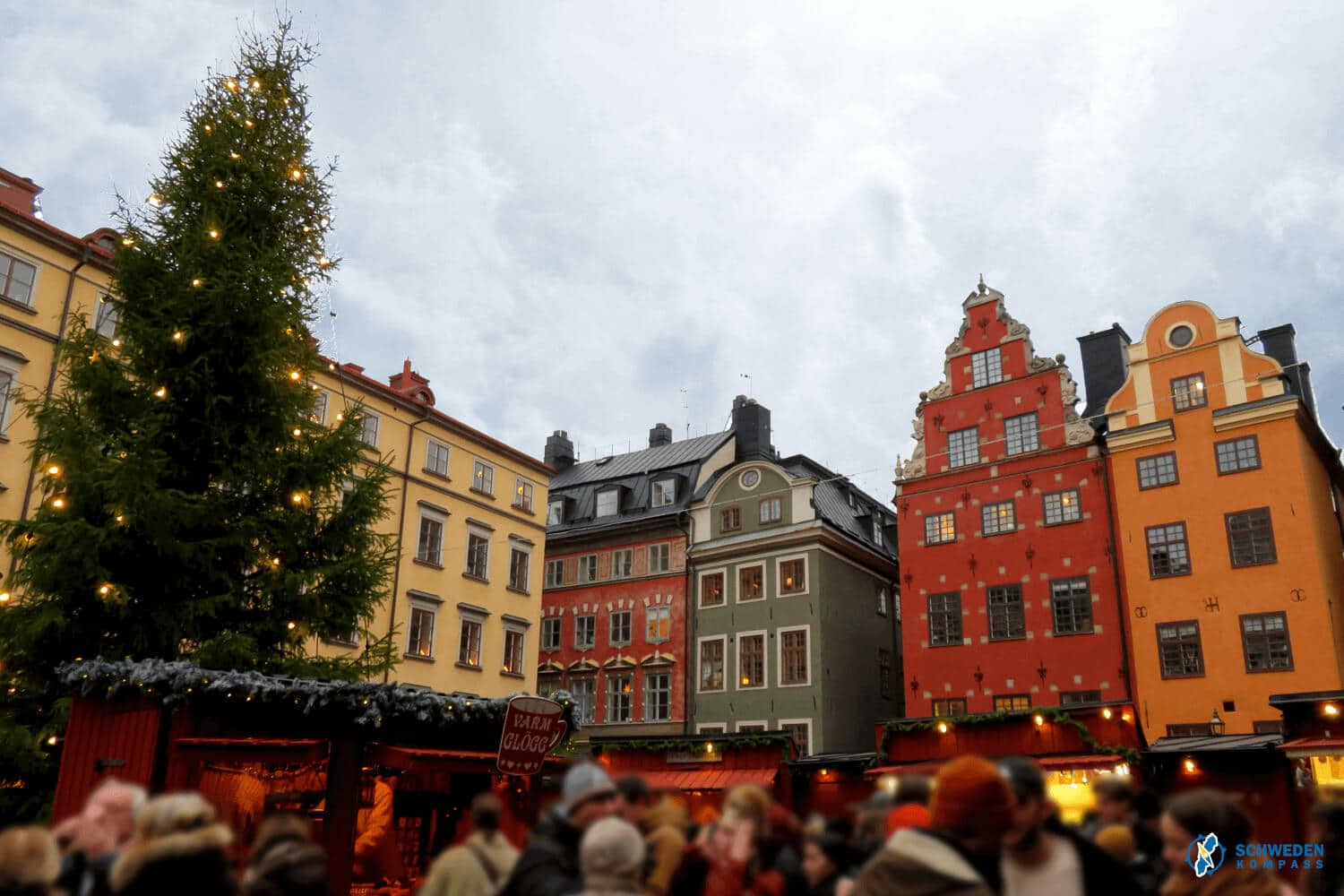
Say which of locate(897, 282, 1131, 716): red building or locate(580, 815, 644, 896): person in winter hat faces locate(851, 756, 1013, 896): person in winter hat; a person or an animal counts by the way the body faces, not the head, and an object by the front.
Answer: the red building

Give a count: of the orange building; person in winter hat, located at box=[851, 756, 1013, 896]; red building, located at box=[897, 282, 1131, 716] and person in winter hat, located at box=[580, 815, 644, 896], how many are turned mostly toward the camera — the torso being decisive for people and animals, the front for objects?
2

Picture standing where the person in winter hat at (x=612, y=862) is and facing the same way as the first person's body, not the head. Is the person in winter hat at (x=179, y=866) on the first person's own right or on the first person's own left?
on the first person's own left

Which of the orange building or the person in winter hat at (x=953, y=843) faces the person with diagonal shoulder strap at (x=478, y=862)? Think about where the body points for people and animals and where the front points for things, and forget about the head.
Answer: the orange building

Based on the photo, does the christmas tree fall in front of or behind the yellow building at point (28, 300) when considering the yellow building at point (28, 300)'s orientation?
in front

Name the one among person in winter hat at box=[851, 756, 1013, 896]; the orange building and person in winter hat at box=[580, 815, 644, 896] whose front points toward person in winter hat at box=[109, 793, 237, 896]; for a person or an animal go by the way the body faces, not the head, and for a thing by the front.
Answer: the orange building

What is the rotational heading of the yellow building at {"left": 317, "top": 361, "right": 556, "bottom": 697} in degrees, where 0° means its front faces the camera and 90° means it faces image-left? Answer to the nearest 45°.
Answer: approximately 315°

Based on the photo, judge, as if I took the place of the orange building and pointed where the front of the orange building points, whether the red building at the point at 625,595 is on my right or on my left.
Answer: on my right

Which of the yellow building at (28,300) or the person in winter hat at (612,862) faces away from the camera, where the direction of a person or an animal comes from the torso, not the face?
the person in winter hat

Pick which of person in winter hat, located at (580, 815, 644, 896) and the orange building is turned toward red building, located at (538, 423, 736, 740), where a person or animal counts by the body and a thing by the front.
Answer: the person in winter hat

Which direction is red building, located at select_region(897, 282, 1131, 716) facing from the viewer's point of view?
toward the camera

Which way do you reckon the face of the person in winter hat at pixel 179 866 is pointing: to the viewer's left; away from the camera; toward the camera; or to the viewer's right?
away from the camera

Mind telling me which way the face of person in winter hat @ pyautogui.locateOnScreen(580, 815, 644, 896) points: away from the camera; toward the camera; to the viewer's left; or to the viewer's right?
away from the camera

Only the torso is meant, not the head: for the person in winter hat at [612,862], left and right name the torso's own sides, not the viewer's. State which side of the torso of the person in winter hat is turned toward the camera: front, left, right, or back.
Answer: back

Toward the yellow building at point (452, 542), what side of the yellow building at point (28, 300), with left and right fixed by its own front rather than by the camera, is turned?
left

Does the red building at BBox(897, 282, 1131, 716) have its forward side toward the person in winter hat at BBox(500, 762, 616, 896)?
yes

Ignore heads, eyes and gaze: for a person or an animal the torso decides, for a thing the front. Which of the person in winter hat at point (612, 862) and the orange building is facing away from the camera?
the person in winter hat

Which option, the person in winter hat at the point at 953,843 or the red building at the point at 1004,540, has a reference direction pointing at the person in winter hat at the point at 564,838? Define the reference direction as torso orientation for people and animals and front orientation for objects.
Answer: the red building

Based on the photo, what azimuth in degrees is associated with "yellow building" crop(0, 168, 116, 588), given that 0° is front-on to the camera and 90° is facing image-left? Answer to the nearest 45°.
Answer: approximately 315°

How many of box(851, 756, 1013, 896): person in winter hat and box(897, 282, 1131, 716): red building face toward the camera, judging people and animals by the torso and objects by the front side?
1

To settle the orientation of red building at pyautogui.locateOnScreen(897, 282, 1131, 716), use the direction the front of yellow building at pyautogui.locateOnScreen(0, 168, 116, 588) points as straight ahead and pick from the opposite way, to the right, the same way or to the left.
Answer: to the right
